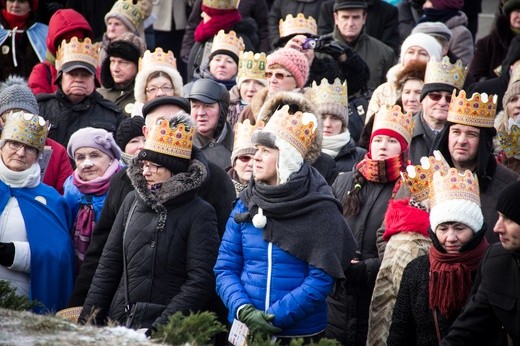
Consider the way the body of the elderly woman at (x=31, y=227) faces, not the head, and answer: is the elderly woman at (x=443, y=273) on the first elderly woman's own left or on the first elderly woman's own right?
on the first elderly woman's own left

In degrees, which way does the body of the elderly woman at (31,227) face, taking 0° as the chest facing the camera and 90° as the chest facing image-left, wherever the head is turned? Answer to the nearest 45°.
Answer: approximately 45°

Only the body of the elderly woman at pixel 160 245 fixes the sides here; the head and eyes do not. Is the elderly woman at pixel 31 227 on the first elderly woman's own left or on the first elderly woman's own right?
on the first elderly woman's own right

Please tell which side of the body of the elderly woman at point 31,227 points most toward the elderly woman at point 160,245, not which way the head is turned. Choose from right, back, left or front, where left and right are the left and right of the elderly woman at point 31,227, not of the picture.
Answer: left

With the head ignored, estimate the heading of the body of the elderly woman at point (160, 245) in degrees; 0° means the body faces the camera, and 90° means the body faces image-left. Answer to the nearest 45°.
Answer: approximately 45°

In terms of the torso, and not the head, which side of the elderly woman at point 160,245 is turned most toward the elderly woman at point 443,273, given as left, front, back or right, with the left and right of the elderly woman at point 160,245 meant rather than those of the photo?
left

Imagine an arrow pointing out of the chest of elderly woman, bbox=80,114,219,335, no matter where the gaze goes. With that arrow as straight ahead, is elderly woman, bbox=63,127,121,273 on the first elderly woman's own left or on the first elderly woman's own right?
on the first elderly woman's own right

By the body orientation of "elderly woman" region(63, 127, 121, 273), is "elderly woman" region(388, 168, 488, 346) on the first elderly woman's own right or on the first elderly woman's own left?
on the first elderly woman's own left
